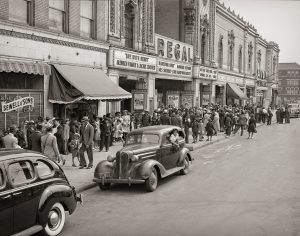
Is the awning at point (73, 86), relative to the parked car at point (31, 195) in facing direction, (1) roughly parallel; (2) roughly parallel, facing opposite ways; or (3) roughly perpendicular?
roughly perpendicular

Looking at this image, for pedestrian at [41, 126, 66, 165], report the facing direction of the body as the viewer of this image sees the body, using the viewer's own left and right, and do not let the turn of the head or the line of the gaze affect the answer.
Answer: facing away from the viewer

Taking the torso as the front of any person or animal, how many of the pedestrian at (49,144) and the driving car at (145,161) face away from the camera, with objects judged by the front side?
1

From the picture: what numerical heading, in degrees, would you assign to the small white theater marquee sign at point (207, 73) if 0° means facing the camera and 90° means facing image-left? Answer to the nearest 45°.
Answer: approximately 315°

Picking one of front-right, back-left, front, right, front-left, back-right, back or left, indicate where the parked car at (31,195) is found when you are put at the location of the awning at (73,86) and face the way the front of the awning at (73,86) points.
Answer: front-right

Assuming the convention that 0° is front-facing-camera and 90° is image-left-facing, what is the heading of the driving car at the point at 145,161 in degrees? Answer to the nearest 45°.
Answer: approximately 45°

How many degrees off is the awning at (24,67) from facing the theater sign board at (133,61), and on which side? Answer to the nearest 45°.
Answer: approximately 90° to its left

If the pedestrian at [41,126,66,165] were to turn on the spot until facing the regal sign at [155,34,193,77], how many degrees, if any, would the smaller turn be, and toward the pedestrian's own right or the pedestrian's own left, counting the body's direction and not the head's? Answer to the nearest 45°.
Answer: approximately 45° to the pedestrian's own right

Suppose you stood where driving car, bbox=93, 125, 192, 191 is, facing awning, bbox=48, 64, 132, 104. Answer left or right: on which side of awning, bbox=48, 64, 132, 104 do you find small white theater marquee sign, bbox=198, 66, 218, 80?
right

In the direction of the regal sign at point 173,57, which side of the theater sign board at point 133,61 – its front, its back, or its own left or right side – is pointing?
left

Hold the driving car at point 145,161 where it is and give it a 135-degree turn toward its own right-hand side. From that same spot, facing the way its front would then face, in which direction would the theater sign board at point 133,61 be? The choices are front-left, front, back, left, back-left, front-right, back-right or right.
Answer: front

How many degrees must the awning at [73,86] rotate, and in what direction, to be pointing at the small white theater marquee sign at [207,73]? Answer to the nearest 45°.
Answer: approximately 90° to its left

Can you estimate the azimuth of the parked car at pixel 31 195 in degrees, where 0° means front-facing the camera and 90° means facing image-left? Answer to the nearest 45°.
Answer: approximately 45°

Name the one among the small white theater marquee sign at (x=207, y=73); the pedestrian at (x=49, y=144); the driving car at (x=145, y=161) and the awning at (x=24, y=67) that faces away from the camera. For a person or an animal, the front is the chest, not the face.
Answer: the pedestrian

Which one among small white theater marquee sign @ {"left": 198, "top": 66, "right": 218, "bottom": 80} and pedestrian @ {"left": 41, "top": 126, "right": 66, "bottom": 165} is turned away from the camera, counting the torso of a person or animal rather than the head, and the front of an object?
the pedestrian

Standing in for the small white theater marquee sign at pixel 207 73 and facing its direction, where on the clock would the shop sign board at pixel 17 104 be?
the shop sign board at pixel 17 104 is roughly at 2 o'clock from the small white theater marquee sign at pixel 207 73.
